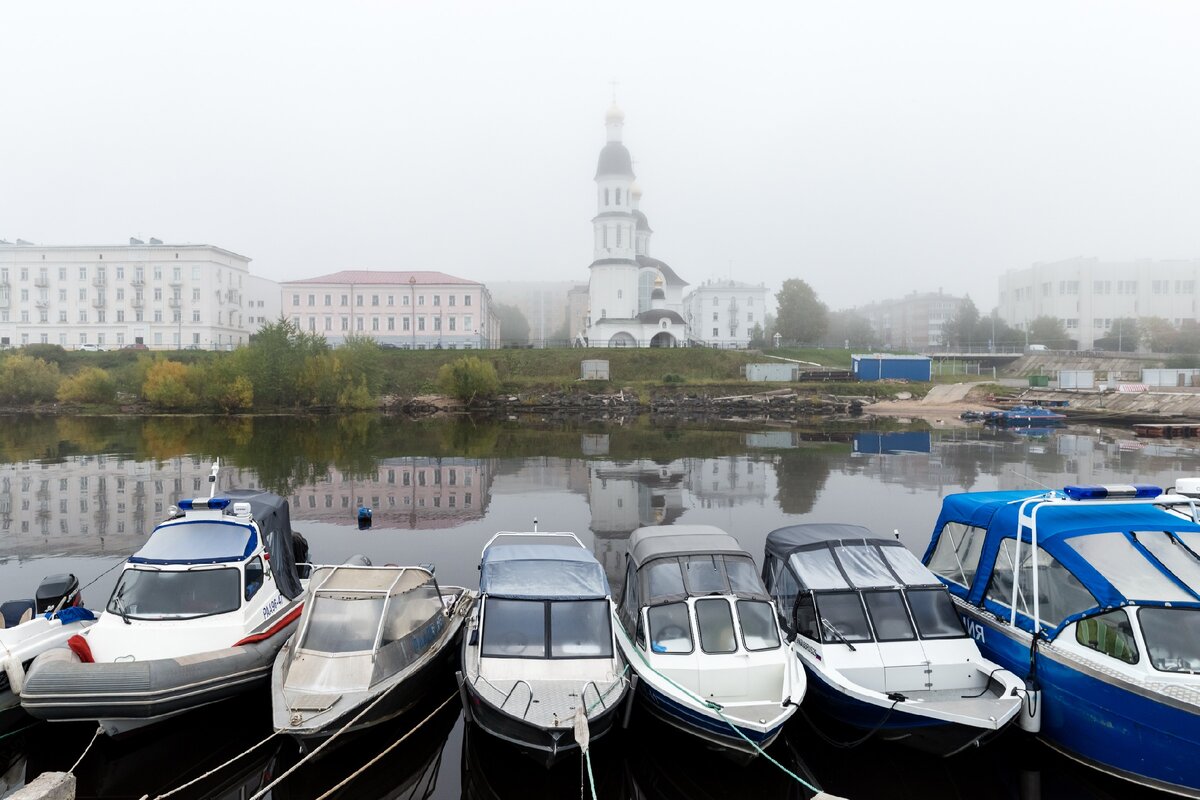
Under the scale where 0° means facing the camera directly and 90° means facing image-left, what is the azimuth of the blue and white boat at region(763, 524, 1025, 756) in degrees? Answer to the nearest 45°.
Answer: approximately 315°

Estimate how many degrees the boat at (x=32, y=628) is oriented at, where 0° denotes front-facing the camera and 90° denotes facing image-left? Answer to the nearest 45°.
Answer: approximately 45°

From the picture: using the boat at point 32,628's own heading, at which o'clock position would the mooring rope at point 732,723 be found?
The mooring rope is roughly at 9 o'clock from the boat.

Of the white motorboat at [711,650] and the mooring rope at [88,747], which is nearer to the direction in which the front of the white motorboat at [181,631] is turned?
the mooring rope

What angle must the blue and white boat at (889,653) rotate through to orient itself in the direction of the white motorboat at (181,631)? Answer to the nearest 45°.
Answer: approximately 135° to its right

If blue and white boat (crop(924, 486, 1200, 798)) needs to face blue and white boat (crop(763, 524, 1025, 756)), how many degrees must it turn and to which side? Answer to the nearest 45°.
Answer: approximately 135° to its right

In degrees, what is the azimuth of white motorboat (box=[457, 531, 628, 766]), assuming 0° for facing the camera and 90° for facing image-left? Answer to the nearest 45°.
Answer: approximately 0°

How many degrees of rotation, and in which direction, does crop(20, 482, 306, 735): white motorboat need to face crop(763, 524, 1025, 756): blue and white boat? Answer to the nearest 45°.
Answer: approximately 90° to its left

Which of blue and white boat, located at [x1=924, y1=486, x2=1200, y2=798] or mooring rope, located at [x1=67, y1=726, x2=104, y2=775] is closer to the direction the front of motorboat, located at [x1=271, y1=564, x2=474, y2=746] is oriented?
the mooring rope

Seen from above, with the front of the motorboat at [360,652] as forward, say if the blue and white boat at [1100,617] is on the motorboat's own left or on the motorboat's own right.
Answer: on the motorboat's own left
